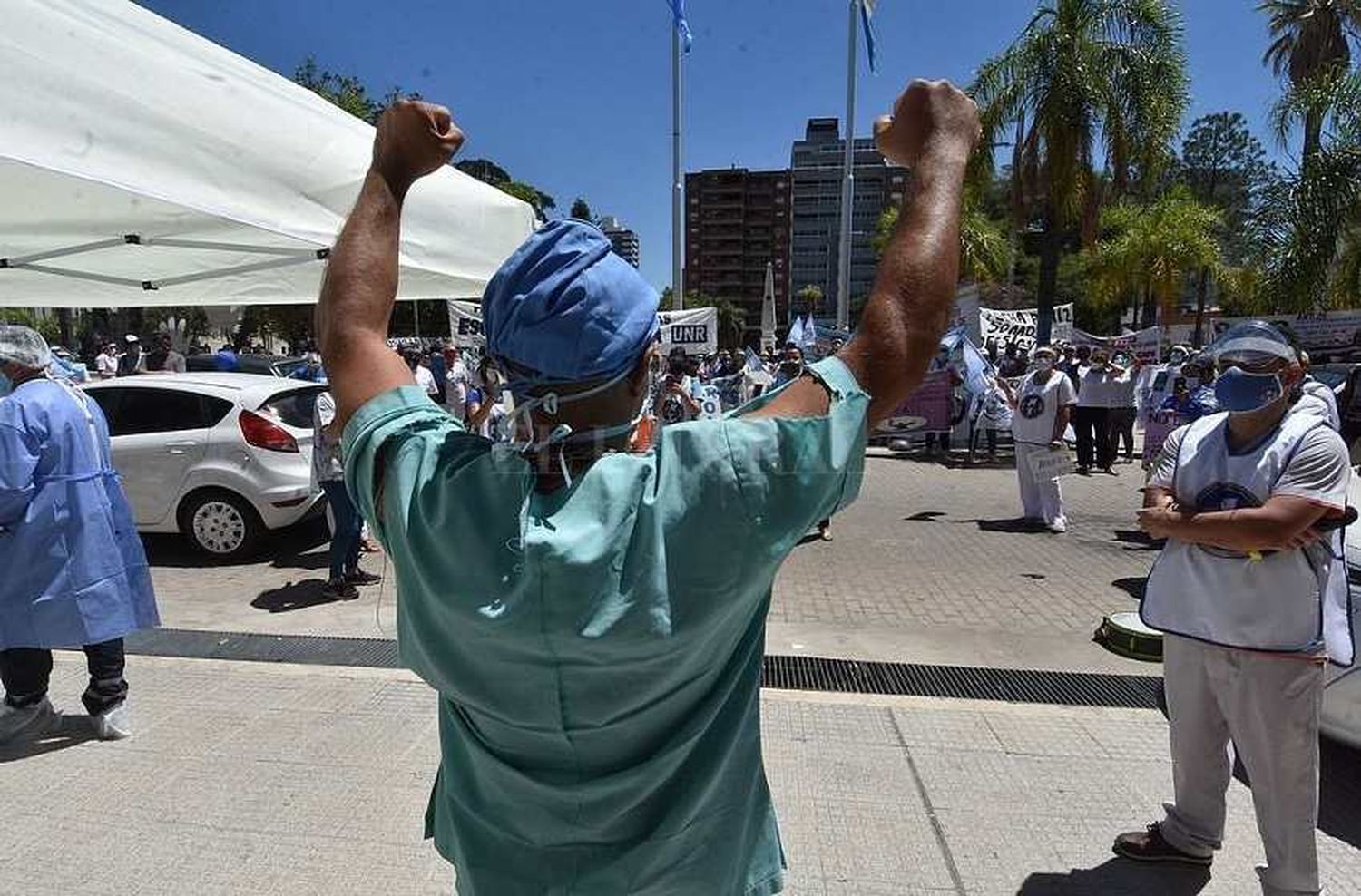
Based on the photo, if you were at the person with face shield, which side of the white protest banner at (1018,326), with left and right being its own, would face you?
front

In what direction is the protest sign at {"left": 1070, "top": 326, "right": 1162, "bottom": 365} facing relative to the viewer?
toward the camera

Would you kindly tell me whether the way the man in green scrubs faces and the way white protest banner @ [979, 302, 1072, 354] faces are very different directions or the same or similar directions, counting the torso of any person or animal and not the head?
very different directions

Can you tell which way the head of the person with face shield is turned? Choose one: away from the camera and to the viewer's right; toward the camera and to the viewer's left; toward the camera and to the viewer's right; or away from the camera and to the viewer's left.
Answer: toward the camera and to the viewer's left

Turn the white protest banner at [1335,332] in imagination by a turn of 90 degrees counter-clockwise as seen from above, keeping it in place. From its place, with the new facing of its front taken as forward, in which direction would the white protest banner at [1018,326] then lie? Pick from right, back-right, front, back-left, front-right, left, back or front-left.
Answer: back-left

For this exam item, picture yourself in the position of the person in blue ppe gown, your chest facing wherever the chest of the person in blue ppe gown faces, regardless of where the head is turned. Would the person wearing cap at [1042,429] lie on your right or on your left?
on your right

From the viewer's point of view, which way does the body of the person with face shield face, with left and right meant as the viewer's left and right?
facing the viewer and to the left of the viewer

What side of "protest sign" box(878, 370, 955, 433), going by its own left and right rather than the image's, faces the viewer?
front

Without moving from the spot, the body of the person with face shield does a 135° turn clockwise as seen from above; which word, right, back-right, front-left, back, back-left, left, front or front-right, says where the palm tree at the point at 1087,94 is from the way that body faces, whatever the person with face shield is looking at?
front

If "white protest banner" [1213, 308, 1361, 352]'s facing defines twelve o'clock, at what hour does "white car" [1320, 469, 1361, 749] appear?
The white car is roughly at 12 o'clock from the white protest banner.

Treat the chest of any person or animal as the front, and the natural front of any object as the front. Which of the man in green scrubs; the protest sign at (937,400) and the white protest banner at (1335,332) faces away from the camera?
the man in green scrubs

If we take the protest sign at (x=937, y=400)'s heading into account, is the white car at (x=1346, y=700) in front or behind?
in front

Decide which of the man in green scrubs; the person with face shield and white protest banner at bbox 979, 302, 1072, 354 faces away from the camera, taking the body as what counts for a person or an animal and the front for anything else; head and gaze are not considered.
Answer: the man in green scrubs

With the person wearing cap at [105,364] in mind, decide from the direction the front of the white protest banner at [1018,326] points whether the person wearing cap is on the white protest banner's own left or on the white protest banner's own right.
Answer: on the white protest banner's own right

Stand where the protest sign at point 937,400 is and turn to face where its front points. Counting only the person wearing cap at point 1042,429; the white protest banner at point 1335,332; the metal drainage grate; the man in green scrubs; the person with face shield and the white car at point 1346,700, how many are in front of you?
5

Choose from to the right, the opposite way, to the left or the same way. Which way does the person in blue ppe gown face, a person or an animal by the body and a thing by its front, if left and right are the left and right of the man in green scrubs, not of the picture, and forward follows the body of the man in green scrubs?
to the left

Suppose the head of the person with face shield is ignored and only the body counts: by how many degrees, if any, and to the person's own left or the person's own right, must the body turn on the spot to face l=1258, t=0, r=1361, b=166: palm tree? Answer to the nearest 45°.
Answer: approximately 135° to the person's own right

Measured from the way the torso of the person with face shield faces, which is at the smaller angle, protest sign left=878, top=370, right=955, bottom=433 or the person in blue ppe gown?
the person in blue ppe gown
